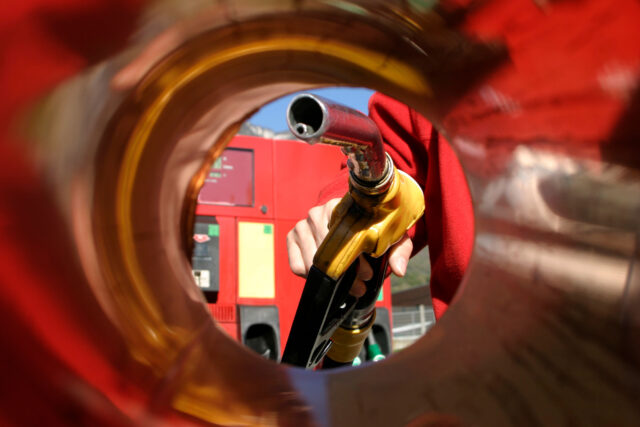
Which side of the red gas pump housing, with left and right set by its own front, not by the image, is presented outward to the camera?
front
